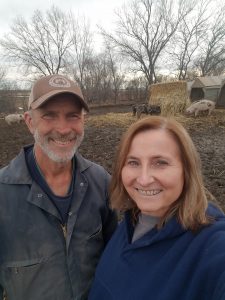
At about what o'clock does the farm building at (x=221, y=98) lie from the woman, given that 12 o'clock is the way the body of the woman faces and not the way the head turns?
The farm building is roughly at 5 o'clock from the woman.

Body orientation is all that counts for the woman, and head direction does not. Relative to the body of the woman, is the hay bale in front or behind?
behind

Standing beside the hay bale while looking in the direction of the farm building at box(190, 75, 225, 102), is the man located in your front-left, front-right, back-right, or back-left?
back-right

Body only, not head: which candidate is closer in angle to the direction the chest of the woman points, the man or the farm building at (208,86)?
the man

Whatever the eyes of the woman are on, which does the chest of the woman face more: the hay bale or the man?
the man

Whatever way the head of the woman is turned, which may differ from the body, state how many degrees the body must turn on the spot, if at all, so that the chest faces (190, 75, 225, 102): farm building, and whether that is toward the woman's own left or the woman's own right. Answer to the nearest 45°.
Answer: approximately 135° to the woman's own right
